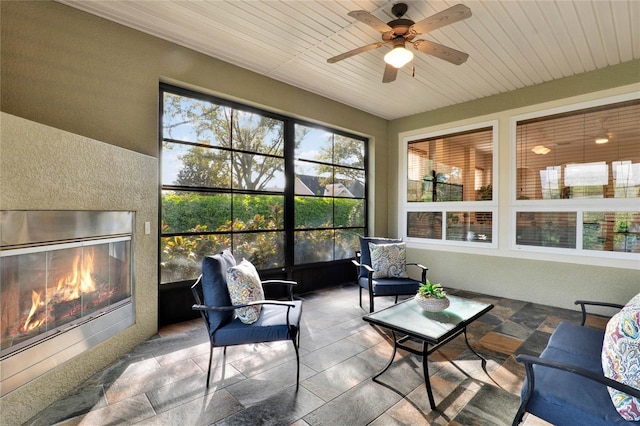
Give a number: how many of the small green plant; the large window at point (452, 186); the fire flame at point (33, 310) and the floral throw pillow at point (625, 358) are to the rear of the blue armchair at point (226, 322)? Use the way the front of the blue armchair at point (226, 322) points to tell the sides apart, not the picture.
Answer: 1

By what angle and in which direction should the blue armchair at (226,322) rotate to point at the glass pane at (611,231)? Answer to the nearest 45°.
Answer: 0° — it already faces it

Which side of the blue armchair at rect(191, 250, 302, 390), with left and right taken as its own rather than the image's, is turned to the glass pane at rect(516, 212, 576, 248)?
front

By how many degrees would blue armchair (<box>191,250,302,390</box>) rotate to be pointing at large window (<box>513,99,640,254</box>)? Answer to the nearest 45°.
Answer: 0° — it already faces it

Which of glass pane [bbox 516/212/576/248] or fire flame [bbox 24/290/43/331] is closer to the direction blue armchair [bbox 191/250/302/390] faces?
the glass pane

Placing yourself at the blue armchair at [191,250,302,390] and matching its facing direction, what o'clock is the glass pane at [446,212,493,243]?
The glass pane is roughly at 11 o'clock from the blue armchair.

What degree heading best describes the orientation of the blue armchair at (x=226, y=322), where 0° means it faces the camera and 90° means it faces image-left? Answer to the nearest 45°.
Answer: approximately 270°

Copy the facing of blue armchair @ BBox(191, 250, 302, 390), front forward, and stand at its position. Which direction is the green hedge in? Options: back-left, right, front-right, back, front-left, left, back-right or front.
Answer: left
